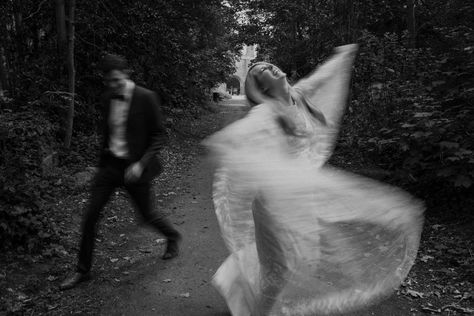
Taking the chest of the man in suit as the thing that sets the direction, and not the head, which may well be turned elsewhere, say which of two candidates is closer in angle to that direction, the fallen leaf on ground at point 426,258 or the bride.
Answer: the bride

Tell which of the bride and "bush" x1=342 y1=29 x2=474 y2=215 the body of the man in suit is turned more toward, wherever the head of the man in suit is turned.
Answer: the bride

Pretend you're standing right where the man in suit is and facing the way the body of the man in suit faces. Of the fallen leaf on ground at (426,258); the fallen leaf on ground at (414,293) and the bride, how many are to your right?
0

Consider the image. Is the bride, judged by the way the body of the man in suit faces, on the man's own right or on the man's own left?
on the man's own left
